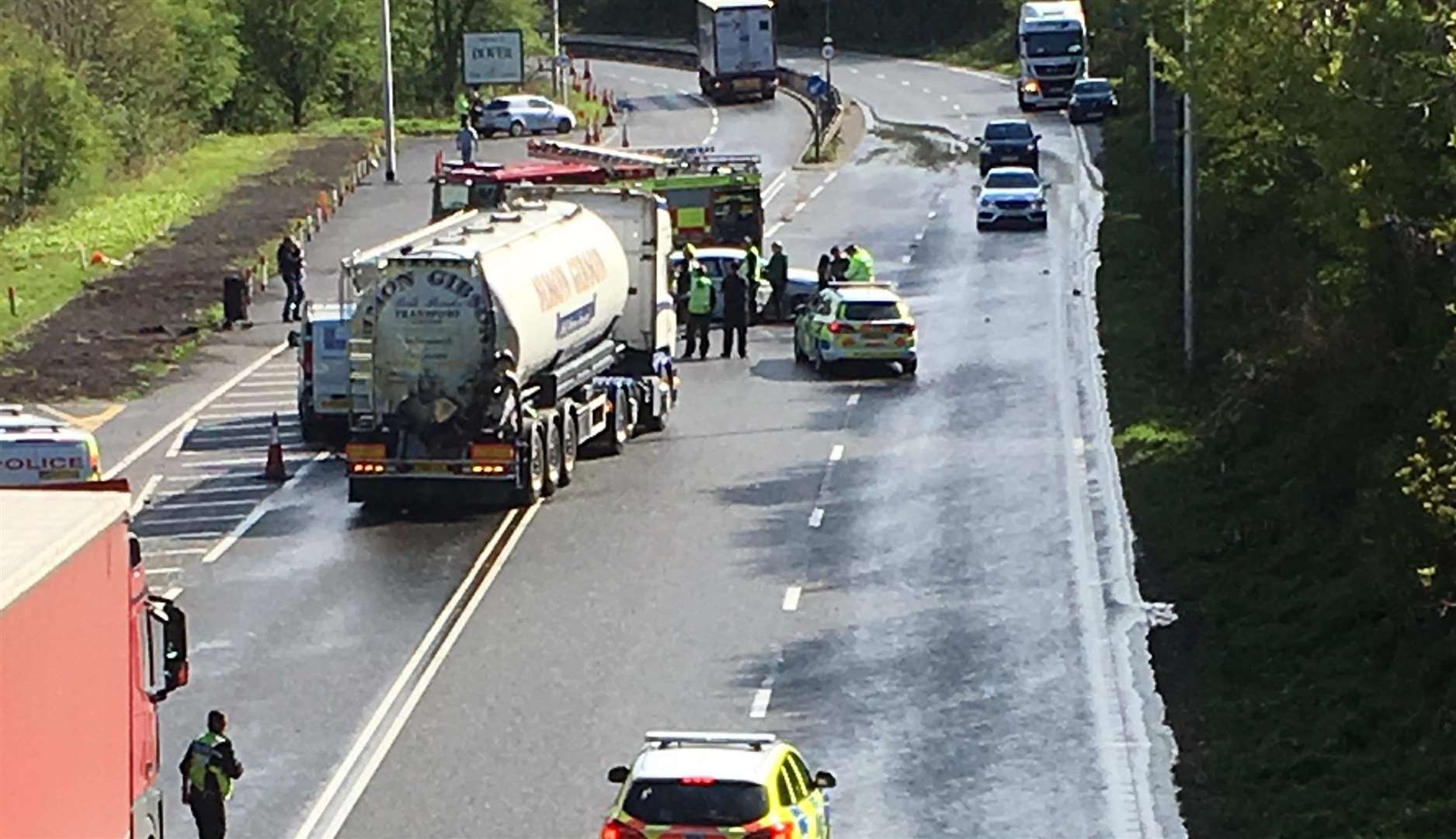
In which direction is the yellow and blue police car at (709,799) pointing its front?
away from the camera

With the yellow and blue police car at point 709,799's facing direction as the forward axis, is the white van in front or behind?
in front

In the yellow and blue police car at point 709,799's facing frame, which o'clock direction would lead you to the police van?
The police van is roughly at 11 o'clock from the yellow and blue police car.

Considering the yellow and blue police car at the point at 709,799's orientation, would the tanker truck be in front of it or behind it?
in front

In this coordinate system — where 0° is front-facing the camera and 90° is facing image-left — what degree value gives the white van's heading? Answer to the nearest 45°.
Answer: approximately 180°

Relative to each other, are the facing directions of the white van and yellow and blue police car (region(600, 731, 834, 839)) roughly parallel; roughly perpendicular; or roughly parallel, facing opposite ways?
roughly parallel

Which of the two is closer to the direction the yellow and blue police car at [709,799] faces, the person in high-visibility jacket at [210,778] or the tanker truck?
the tanker truck

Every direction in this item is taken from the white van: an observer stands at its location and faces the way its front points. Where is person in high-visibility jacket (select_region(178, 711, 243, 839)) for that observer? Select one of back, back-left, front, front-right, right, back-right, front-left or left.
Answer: back

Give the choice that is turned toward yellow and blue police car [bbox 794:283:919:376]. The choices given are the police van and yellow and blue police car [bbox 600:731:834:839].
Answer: yellow and blue police car [bbox 600:731:834:839]

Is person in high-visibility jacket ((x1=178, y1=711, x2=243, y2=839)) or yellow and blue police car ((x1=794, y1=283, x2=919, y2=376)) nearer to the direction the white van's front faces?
the yellow and blue police car
